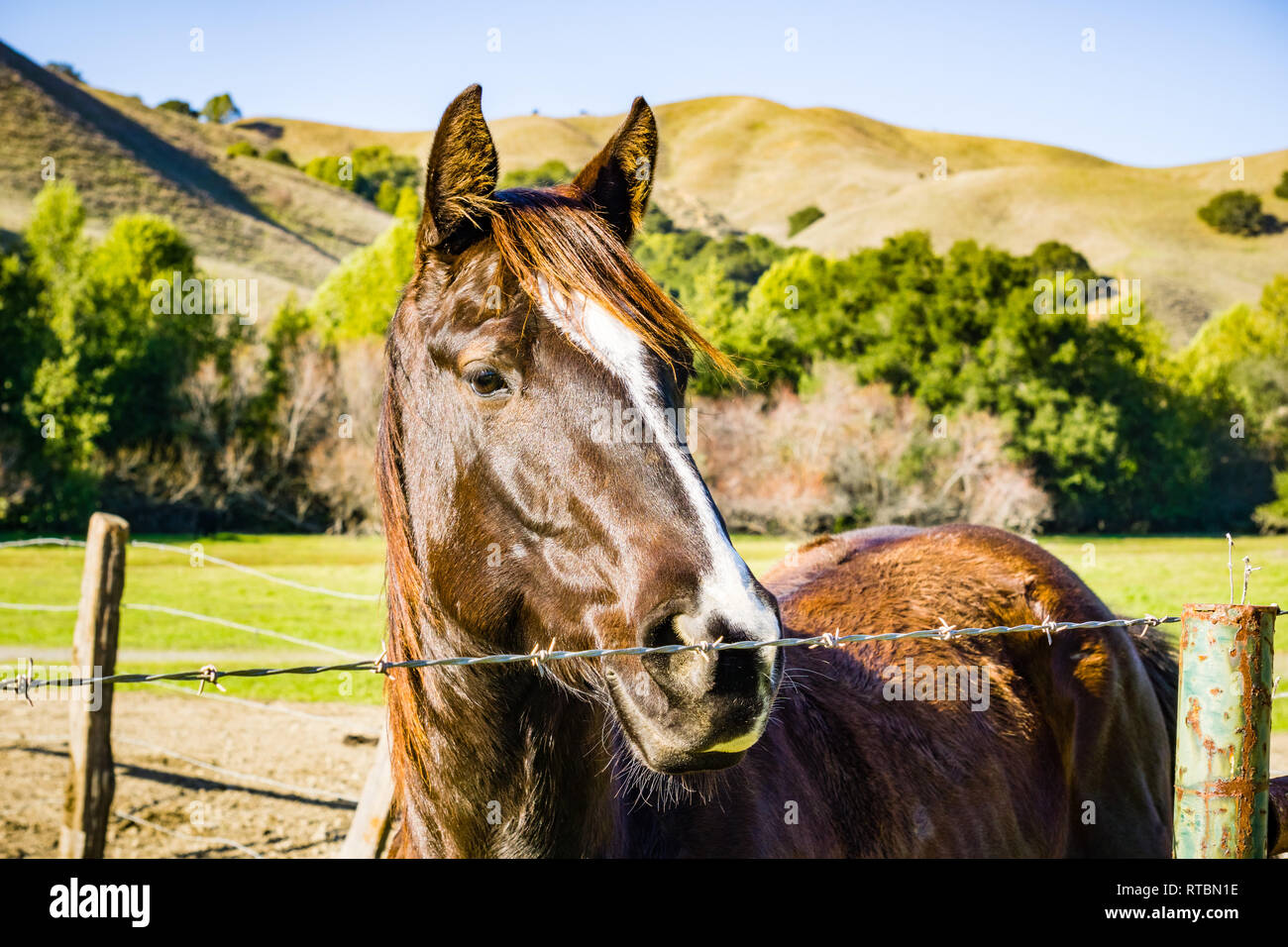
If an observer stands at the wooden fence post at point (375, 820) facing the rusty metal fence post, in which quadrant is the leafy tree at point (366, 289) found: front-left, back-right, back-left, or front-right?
back-left

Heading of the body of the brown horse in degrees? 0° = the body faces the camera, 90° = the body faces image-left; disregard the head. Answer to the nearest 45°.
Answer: approximately 45°

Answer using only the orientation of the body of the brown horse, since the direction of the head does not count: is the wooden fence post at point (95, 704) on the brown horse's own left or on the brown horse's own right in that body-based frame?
on the brown horse's own right

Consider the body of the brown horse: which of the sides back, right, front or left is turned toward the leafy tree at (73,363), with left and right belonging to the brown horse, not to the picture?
right

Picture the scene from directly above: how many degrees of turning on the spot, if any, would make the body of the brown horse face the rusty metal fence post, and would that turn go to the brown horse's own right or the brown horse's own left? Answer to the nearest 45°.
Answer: approximately 135° to the brown horse's own left

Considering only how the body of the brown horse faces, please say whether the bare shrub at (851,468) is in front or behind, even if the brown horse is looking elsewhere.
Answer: behind

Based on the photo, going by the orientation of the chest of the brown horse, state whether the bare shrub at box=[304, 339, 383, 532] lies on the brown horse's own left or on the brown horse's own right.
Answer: on the brown horse's own right

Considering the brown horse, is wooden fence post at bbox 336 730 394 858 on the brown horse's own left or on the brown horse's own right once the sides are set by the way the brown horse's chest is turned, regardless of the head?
on the brown horse's own right
